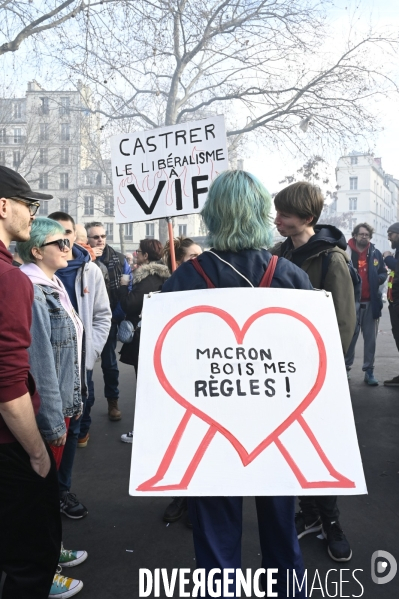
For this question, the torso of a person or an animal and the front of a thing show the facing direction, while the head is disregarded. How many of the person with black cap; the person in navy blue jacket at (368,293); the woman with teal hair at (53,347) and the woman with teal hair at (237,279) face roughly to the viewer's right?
2

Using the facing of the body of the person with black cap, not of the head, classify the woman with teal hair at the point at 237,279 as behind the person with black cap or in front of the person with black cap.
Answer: in front

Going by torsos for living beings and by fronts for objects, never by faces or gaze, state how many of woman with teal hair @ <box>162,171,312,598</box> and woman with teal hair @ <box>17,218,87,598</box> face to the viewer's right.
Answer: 1

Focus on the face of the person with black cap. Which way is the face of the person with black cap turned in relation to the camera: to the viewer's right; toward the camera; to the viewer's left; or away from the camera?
to the viewer's right

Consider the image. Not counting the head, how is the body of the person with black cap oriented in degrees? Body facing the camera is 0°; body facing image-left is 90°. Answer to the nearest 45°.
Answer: approximately 270°

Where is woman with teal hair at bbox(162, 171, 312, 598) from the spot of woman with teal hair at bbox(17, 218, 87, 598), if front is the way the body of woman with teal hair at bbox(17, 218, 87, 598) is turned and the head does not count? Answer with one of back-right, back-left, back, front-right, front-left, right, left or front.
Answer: front-right

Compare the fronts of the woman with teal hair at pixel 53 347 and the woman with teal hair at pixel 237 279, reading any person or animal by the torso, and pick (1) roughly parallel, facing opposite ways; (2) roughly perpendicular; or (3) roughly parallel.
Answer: roughly perpendicular

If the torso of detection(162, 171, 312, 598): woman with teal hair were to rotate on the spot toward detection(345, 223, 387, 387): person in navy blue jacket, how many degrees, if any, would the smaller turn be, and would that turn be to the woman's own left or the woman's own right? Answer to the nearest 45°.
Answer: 0° — they already face them

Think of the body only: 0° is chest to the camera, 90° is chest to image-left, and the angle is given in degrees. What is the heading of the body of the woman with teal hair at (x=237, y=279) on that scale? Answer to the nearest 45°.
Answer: approximately 180°

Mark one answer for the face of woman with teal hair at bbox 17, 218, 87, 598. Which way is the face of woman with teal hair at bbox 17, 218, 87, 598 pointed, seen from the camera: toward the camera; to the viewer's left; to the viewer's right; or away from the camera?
to the viewer's right

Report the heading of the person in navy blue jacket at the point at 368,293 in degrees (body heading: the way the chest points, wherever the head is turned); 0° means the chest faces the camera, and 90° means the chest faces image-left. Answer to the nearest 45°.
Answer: approximately 0°

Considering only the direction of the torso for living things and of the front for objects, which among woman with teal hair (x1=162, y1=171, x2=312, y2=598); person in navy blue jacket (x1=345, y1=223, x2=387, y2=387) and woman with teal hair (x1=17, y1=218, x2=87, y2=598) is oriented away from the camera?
woman with teal hair (x1=162, y1=171, x2=312, y2=598)

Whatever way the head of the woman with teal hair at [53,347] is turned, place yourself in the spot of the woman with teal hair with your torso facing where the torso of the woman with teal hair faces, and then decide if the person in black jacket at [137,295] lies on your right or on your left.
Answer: on your left

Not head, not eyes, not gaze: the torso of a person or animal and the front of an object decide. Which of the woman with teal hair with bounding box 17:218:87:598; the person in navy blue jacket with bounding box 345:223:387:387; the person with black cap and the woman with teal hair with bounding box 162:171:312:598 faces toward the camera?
the person in navy blue jacket
